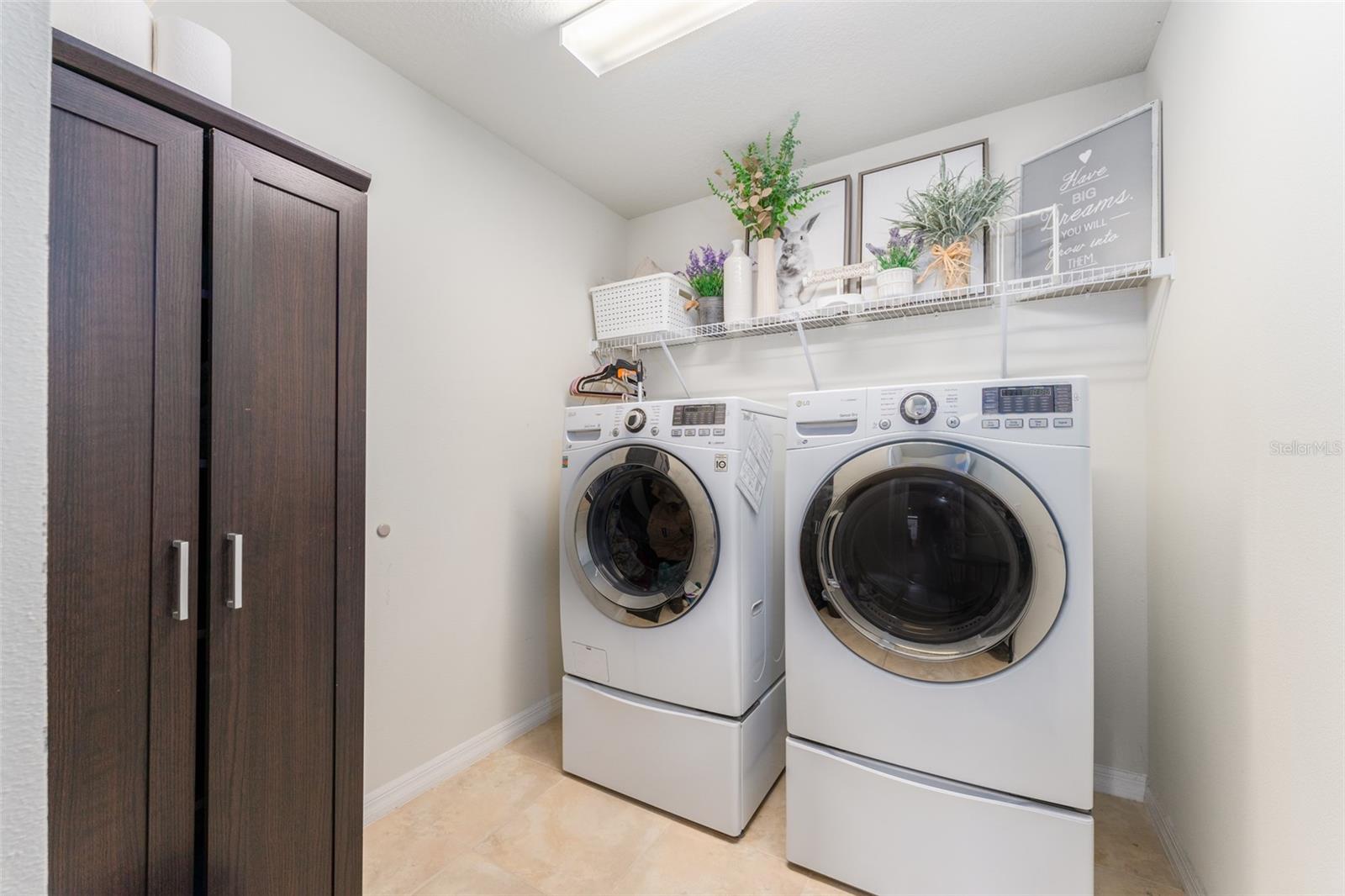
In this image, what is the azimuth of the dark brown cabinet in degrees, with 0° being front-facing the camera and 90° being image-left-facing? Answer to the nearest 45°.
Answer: approximately 315°

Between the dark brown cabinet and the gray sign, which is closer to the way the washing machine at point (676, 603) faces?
the dark brown cabinet

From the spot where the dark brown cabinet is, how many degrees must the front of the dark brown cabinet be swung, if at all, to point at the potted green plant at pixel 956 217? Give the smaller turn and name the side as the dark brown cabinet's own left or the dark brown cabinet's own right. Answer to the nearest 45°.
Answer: approximately 45° to the dark brown cabinet's own left

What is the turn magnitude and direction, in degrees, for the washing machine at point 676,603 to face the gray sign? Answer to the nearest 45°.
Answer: approximately 135° to its left

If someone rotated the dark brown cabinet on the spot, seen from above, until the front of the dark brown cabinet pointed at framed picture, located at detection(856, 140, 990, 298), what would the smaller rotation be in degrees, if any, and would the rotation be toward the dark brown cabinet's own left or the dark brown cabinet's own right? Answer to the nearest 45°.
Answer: approximately 45° to the dark brown cabinet's own left

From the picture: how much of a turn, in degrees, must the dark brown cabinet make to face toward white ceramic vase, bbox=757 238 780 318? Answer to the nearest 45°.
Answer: approximately 45° to its left
